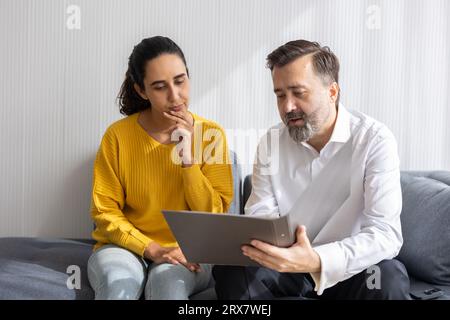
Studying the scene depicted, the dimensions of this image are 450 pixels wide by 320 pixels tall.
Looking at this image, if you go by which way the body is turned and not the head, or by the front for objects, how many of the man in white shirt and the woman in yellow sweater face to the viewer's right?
0

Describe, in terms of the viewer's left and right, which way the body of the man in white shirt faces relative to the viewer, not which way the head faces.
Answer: facing the viewer and to the left of the viewer

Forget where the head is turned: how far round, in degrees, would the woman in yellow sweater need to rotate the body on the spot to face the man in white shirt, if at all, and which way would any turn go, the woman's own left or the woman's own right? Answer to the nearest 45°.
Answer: approximately 45° to the woman's own left

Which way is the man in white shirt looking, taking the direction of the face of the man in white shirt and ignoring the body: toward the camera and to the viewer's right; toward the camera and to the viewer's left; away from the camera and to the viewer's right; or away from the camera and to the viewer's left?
toward the camera and to the viewer's left

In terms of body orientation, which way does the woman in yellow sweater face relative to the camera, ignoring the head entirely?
toward the camera

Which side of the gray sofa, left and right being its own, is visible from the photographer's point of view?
front

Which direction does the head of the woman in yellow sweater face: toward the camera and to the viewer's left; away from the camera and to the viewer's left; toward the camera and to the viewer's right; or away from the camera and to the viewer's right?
toward the camera and to the viewer's right
